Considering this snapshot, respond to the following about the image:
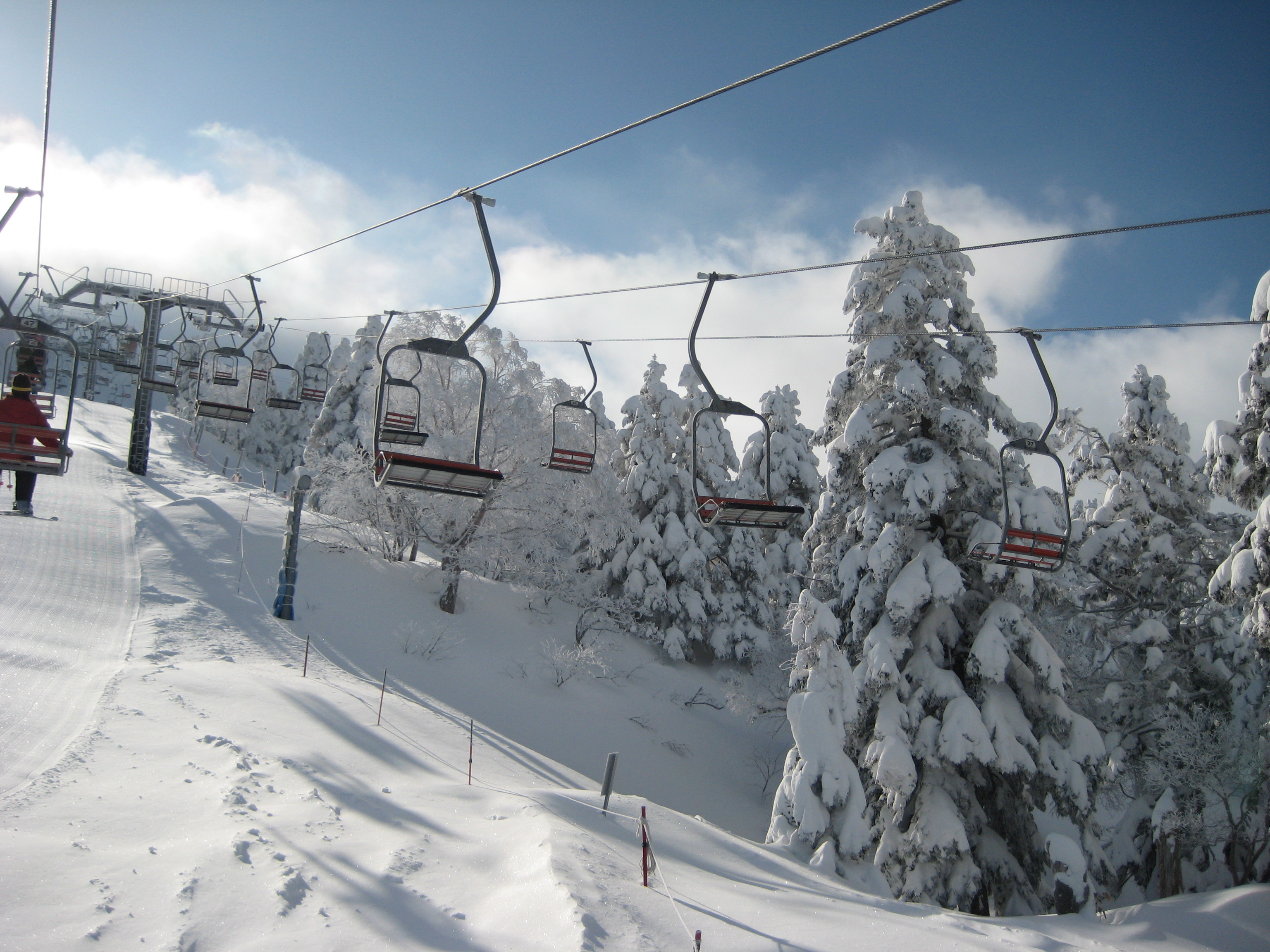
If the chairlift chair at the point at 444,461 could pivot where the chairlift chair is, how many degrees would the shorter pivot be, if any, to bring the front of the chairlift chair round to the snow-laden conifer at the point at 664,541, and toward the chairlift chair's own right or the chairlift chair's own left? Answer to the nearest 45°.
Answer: approximately 135° to the chairlift chair's own left

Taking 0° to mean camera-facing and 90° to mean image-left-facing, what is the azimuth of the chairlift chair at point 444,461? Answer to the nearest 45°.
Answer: approximately 315°

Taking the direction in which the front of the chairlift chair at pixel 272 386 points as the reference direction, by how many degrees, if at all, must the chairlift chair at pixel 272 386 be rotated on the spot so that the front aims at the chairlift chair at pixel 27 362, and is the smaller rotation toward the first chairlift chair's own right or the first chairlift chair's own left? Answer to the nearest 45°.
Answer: approximately 45° to the first chairlift chair's own right

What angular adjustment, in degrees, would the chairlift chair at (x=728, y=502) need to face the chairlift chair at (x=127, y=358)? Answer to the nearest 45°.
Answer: approximately 180°

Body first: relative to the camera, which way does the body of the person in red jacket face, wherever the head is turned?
away from the camera

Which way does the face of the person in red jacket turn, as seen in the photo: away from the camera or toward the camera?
away from the camera

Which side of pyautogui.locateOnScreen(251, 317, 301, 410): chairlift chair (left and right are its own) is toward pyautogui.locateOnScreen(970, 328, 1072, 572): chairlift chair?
front

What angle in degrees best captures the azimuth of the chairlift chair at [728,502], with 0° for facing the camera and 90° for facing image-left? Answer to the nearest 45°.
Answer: approximately 315°
